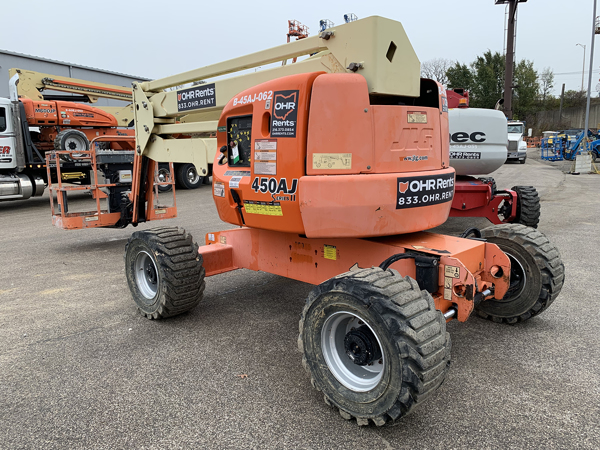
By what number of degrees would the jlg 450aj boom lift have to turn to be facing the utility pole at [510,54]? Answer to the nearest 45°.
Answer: approximately 45° to its right

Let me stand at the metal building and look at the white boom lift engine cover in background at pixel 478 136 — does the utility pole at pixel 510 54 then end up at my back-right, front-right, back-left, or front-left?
front-left

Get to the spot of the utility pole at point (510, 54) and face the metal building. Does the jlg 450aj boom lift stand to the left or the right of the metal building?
left

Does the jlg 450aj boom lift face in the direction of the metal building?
yes

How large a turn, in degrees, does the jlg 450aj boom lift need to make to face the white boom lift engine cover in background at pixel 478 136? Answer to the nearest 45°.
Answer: approximately 90° to its right

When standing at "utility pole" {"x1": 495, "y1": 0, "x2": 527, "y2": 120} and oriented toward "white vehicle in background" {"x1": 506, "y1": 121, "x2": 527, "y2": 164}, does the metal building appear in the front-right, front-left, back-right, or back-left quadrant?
front-right

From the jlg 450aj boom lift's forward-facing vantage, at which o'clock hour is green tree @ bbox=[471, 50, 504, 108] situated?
The green tree is roughly at 2 o'clock from the jlg 450aj boom lift.

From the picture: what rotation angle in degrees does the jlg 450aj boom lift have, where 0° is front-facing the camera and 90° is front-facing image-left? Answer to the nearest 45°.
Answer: approximately 135°

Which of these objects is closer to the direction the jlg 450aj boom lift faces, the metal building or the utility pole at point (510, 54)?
the metal building

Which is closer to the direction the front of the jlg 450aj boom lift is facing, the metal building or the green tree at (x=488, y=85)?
the metal building
